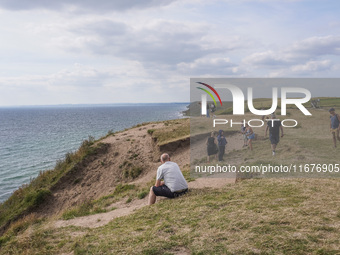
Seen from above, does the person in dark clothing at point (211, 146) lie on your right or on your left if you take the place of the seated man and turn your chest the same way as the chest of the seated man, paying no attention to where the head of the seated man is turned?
on your right

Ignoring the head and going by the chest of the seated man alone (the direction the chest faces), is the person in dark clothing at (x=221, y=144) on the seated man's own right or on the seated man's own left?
on the seated man's own right

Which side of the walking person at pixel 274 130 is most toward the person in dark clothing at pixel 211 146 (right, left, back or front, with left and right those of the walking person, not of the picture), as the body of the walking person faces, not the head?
right

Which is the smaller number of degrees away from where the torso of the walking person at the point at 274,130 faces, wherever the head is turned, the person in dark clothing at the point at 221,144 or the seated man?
the seated man

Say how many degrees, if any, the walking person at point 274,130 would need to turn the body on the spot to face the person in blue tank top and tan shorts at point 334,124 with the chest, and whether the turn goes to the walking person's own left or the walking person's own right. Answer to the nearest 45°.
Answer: approximately 90° to the walking person's own left

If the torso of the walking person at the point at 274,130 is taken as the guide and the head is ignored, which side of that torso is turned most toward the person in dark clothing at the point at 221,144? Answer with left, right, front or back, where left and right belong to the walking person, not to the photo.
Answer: right

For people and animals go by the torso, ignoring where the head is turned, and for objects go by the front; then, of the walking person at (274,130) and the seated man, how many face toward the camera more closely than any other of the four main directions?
1

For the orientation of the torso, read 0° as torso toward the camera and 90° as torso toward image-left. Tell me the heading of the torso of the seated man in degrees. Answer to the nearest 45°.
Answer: approximately 135°

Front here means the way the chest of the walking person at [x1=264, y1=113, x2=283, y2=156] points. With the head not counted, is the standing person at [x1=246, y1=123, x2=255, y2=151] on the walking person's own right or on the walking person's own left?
on the walking person's own right
